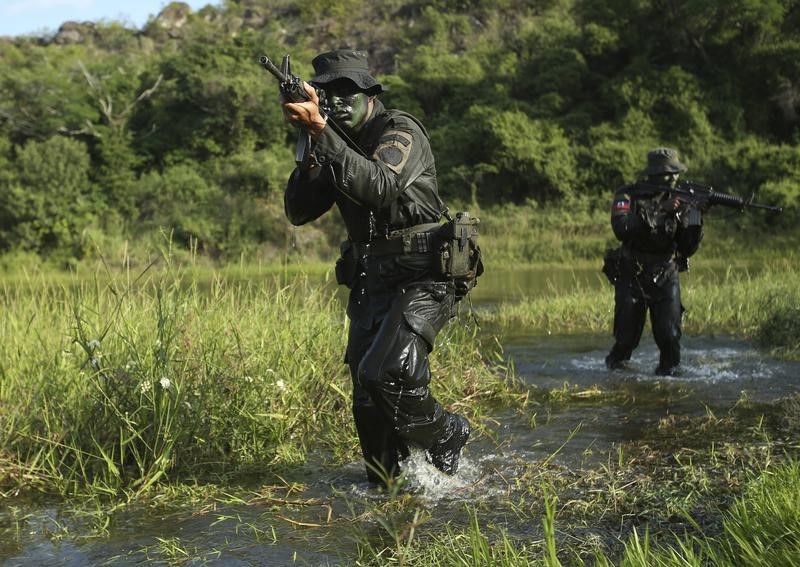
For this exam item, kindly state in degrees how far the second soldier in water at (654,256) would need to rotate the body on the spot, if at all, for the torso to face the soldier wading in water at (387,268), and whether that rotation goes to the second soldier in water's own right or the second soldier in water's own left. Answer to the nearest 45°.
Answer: approximately 45° to the second soldier in water's own right

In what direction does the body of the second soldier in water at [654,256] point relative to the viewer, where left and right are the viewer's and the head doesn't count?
facing the viewer and to the right of the viewer

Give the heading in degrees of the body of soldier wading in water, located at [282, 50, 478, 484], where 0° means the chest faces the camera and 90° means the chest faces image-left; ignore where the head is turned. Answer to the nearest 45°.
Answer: approximately 45°

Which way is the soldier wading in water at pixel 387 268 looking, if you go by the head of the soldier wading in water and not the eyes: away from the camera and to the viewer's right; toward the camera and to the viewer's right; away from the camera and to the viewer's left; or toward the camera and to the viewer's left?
toward the camera and to the viewer's left

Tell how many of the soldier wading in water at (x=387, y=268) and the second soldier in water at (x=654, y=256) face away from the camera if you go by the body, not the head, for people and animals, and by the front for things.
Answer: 0

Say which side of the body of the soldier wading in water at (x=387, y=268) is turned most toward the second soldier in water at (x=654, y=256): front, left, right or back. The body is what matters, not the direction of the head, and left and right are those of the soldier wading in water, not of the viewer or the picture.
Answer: back
